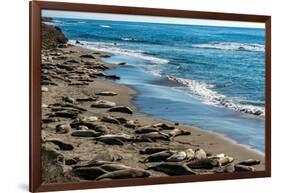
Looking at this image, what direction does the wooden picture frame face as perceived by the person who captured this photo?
facing the viewer and to the right of the viewer
